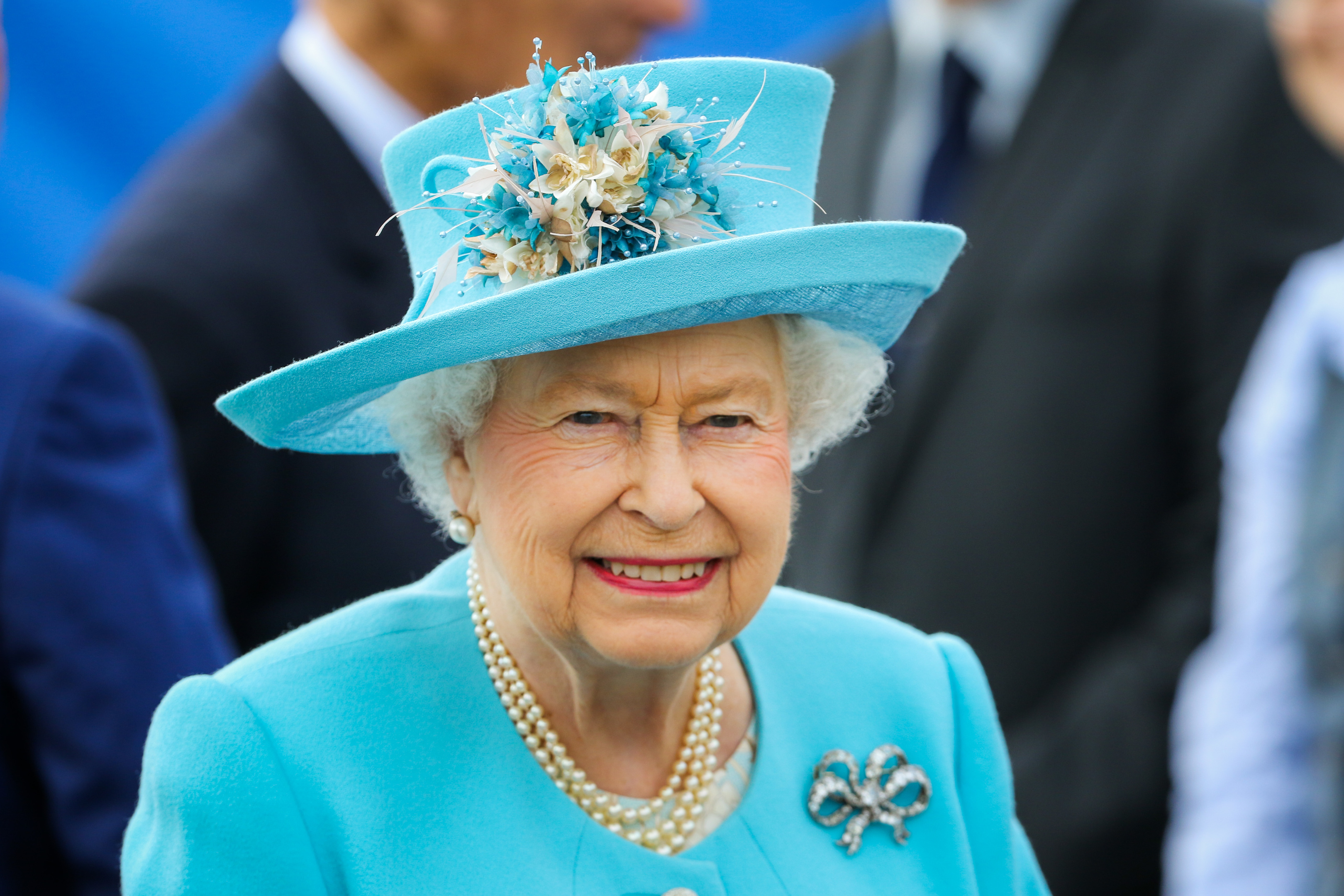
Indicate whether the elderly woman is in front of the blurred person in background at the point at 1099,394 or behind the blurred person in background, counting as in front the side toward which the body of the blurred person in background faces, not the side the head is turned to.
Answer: in front

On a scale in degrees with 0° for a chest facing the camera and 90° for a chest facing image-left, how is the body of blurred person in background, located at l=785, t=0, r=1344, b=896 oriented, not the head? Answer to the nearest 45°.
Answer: approximately 45°
